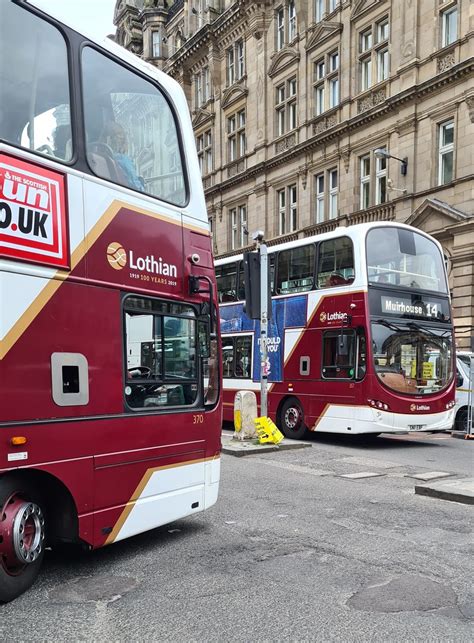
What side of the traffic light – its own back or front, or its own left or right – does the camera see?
back

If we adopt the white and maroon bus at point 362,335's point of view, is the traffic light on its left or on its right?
on its right

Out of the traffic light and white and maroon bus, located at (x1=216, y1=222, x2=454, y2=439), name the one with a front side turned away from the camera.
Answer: the traffic light

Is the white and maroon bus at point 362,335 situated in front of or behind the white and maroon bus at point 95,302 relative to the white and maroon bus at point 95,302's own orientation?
in front

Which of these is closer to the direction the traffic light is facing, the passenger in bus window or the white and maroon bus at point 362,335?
the white and maroon bus

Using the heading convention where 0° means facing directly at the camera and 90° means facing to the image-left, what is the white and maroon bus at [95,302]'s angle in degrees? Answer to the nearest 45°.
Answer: approximately 225°

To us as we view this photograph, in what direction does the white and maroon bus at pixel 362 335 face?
facing the viewer and to the right of the viewer

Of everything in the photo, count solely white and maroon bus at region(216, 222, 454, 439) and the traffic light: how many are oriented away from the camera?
1
